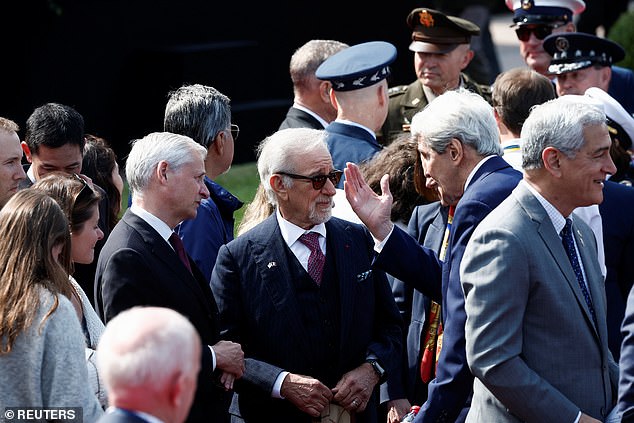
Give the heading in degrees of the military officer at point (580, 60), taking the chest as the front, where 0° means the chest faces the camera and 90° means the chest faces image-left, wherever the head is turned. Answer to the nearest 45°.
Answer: approximately 45°

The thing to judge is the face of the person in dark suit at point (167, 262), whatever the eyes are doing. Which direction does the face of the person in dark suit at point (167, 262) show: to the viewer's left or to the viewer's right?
to the viewer's right

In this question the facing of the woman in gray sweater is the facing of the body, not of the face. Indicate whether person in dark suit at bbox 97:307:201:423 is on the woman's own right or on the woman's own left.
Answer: on the woman's own right

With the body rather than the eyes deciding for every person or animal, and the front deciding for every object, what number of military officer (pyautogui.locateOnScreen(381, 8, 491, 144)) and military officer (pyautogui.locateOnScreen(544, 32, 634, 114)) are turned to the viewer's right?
0

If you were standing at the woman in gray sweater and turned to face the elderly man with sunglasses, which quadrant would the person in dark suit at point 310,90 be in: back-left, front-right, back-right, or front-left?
front-left

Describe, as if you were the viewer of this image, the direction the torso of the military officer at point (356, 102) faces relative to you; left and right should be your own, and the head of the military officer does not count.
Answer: facing away from the viewer and to the right of the viewer

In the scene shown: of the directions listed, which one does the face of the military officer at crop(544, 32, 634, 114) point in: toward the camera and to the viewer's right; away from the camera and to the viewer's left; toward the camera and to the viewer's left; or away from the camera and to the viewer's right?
toward the camera and to the viewer's left

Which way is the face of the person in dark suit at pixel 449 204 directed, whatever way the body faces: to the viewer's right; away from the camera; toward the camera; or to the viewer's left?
to the viewer's left

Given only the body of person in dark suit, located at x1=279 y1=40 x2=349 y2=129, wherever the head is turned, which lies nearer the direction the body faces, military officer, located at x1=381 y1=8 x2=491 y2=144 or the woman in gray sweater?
the military officer

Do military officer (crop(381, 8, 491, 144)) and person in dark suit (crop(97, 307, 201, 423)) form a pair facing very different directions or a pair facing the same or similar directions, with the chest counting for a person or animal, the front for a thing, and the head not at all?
very different directions

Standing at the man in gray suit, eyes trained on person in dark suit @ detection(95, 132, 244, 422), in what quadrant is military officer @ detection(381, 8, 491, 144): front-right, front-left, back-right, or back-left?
front-right

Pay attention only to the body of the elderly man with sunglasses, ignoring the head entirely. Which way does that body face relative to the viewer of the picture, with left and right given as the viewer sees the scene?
facing the viewer and to the right of the viewer

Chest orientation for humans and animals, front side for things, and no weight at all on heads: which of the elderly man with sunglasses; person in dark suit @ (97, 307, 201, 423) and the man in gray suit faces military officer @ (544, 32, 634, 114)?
the person in dark suit

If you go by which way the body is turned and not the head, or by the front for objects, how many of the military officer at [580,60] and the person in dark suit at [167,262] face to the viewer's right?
1

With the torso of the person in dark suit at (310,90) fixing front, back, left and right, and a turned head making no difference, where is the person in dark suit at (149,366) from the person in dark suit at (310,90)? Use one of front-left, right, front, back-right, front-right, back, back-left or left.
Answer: back-right

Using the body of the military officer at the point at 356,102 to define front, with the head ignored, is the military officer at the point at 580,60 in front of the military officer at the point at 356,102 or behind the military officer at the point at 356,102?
in front

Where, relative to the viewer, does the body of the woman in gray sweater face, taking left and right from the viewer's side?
facing away from the viewer and to the right of the viewer

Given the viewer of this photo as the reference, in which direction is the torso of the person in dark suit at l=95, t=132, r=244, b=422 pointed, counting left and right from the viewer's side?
facing to the right of the viewer

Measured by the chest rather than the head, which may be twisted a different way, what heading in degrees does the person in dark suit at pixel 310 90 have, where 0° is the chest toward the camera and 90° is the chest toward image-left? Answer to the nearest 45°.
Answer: approximately 225°

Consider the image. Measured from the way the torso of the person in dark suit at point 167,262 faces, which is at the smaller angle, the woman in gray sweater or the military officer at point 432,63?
the military officer

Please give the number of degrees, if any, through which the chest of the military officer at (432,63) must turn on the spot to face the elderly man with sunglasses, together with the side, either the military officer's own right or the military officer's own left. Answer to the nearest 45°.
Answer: approximately 45° to the military officer's own left
